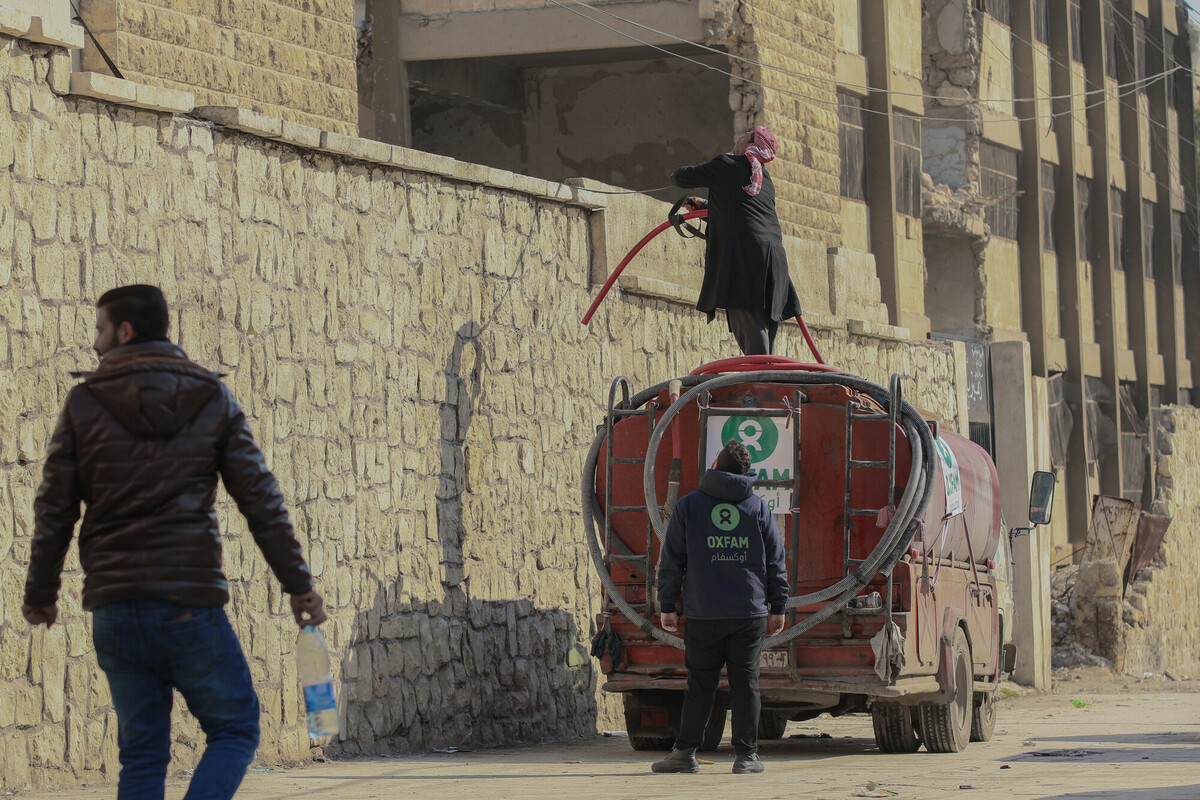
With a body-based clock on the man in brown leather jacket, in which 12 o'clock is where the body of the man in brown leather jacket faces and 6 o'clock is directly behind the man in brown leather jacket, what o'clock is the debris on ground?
The debris on ground is roughly at 1 o'clock from the man in brown leather jacket.

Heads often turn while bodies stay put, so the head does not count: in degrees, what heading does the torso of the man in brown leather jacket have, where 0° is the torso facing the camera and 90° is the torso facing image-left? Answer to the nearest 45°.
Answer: approximately 180°

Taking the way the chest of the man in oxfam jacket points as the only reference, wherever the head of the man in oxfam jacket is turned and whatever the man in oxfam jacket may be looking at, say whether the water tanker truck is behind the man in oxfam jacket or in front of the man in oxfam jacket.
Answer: in front

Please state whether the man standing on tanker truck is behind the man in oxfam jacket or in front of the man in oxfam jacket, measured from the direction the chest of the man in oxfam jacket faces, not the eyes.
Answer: in front

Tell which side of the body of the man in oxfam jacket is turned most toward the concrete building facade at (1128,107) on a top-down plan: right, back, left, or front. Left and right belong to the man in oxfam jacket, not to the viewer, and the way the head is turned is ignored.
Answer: front

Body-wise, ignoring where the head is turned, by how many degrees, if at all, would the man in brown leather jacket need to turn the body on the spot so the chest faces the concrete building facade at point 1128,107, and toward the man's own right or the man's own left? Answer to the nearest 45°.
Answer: approximately 45° to the man's own right

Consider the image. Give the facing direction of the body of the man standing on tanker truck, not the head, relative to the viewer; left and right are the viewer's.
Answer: facing away from the viewer and to the left of the viewer

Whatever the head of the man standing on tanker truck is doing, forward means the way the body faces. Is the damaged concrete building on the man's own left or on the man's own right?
on the man's own right

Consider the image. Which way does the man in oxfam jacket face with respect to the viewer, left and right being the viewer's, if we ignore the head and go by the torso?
facing away from the viewer

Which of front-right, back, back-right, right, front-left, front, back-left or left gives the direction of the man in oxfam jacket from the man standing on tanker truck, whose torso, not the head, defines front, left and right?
back-left

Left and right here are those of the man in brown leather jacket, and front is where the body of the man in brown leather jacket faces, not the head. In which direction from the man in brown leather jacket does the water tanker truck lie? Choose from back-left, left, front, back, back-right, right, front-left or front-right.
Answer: front-right

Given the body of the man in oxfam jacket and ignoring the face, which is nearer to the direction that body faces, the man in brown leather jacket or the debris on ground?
the debris on ground

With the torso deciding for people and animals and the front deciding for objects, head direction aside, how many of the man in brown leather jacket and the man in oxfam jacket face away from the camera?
2

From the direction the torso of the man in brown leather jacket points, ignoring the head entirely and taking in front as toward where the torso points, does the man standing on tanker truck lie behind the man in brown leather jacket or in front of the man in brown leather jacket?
in front
